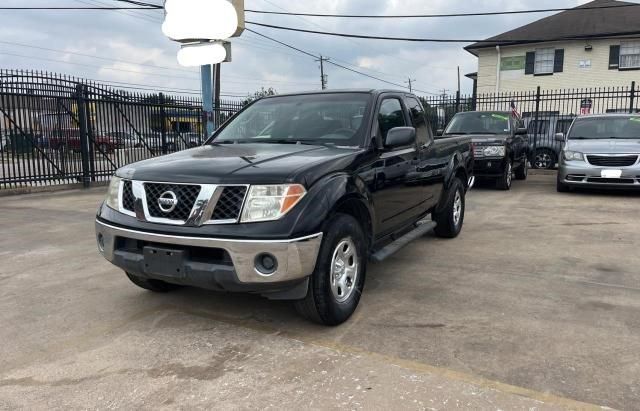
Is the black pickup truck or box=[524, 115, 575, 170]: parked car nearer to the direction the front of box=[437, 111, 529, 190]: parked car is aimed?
the black pickup truck

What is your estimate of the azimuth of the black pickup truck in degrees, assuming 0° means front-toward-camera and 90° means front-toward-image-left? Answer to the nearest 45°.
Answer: approximately 45°

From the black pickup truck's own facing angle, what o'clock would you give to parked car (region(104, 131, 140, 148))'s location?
The parked car is roughly at 4 o'clock from the black pickup truck.

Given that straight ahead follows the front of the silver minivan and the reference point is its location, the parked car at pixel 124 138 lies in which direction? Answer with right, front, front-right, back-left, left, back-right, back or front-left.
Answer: right

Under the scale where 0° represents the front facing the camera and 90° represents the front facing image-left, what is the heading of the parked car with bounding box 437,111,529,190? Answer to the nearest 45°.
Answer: approximately 45°

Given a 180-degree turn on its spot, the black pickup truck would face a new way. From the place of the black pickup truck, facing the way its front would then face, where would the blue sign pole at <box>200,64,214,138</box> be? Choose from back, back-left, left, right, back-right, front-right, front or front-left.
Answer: front-left

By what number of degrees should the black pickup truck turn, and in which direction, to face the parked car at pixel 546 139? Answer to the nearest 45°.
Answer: approximately 180°

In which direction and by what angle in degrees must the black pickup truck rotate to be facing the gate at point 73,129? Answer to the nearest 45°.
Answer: approximately 90° to its right

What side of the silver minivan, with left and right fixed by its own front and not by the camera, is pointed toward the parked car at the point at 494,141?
right

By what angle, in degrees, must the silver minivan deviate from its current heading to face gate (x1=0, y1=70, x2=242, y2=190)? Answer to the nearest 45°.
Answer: approximately 90° to its right
